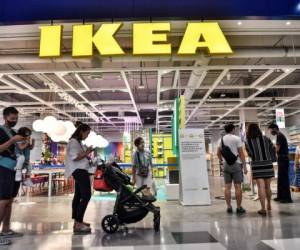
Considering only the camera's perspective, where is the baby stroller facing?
facing to the right of the viewer

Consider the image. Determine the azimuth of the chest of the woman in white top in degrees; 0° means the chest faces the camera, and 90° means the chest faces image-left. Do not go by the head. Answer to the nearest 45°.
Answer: approximately 270°

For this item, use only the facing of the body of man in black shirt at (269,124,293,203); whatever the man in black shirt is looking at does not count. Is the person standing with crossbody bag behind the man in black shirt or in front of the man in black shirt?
in front

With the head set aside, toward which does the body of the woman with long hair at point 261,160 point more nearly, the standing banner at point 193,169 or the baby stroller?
the standing banner

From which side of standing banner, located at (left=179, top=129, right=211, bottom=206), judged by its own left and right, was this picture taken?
front

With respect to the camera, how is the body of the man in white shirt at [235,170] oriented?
away from the camera

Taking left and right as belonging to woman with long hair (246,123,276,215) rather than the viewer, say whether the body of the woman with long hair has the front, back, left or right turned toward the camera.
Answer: back

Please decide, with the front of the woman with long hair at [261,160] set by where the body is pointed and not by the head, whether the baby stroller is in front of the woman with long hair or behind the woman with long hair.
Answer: behind

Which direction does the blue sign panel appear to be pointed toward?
toward the camera

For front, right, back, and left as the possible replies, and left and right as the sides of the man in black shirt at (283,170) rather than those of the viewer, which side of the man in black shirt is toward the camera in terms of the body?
left

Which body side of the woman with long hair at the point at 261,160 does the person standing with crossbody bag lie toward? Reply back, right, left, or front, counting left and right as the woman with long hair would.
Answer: left

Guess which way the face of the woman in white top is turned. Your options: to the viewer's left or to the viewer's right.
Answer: to the viewer's right

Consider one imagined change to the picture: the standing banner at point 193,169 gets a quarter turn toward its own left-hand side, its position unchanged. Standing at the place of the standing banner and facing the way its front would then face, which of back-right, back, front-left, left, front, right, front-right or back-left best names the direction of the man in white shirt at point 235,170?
front-right
